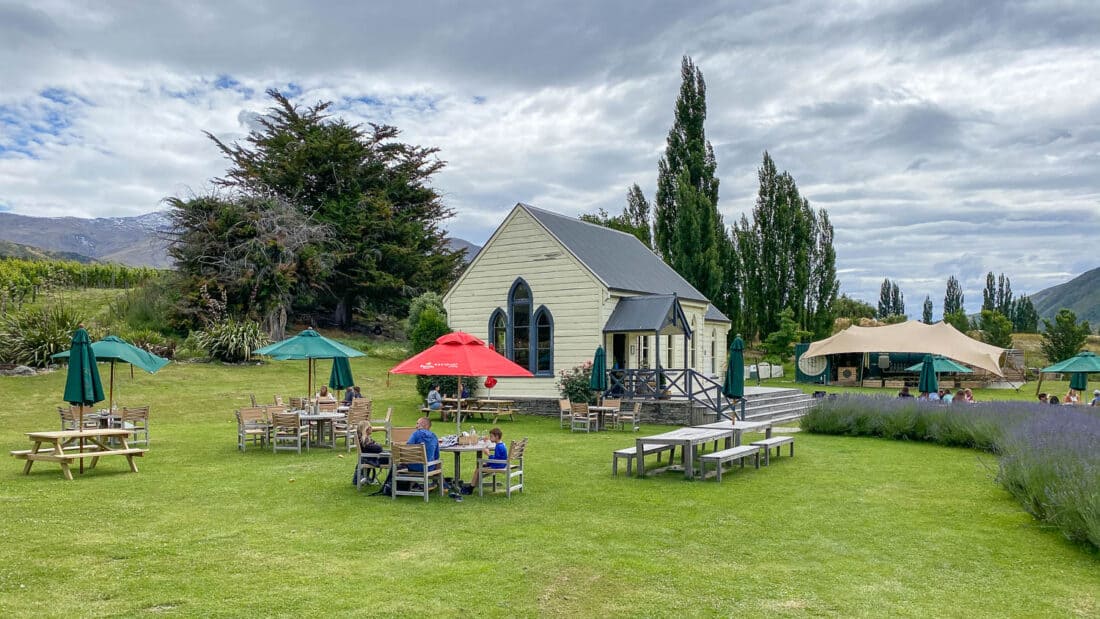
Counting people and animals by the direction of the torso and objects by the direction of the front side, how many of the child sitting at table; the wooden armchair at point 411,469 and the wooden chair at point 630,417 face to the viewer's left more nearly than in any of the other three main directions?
2

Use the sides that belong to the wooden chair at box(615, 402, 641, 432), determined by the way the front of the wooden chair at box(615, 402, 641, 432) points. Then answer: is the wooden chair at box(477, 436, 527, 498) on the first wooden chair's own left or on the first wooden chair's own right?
on the first wooden chair's own left

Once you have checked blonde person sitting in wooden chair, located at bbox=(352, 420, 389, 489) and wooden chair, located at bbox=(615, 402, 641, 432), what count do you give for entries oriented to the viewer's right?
1

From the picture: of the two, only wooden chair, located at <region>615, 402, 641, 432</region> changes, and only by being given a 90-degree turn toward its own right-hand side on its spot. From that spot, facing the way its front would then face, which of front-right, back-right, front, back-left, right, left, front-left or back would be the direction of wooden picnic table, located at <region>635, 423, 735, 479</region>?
back

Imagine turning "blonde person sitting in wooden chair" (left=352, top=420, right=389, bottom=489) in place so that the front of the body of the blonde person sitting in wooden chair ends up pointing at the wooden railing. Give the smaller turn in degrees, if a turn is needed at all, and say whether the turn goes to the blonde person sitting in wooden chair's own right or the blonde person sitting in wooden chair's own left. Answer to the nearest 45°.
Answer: approximately 45° to the blonde person sitting in wooden chair's own left

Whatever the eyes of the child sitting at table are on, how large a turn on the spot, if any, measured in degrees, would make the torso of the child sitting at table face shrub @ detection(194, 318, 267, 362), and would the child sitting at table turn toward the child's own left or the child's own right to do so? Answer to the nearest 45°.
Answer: approximately 45° to the child's own right

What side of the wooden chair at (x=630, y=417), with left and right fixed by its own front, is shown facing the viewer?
left

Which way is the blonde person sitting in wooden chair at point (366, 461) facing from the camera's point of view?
to the viewer's right

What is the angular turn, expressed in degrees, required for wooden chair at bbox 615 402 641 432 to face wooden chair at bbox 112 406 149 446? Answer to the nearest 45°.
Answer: approximately 45° to its left

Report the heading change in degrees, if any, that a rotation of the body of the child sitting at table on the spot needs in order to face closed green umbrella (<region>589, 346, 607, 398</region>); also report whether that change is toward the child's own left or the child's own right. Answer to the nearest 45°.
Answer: approximately 90° to the child's own right

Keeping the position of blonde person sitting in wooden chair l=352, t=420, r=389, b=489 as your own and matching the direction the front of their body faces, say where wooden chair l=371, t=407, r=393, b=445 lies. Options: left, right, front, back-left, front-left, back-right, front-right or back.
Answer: left

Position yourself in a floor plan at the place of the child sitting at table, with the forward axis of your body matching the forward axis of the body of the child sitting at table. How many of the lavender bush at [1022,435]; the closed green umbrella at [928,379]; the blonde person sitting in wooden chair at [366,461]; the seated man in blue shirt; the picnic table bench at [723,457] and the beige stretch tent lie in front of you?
2
